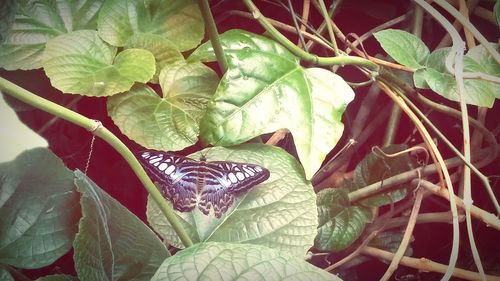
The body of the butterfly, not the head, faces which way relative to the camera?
away from the camera
